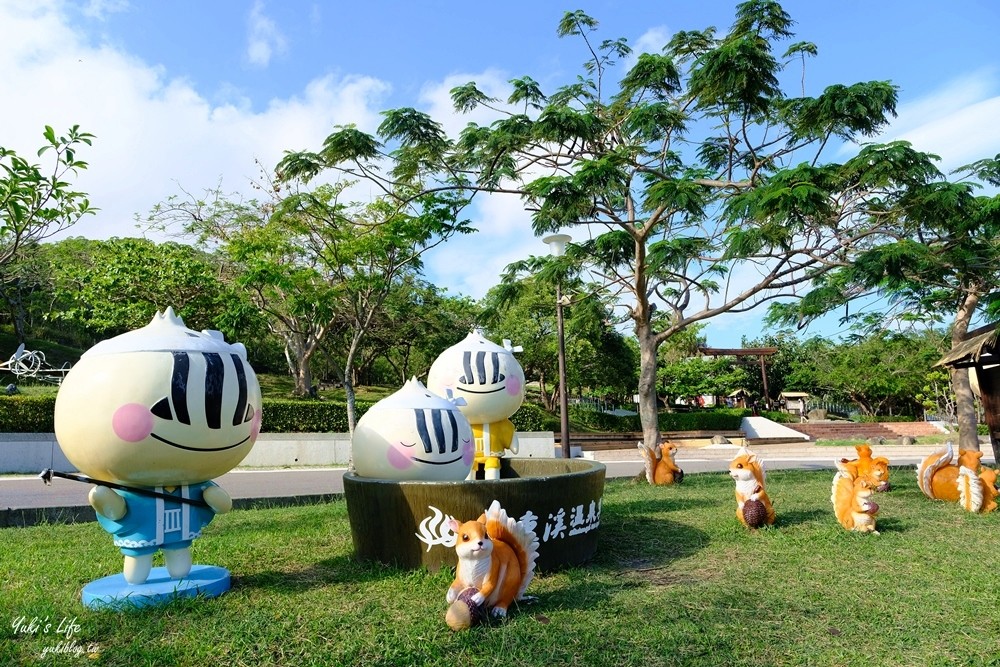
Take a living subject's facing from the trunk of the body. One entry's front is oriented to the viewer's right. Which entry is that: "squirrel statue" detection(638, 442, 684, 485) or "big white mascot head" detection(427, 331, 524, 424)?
the squirrel statue

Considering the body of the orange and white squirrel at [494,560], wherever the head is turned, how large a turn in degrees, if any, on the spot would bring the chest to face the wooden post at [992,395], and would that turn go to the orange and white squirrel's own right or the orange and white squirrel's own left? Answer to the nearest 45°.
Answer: approximately 180°

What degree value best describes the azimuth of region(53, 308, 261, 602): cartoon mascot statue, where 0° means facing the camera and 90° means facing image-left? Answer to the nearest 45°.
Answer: approximately 315°

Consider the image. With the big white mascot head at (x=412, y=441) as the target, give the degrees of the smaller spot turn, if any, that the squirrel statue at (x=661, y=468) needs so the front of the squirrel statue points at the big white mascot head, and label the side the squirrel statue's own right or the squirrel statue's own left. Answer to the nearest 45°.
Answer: approximately 90° to the squirrel statue's own right

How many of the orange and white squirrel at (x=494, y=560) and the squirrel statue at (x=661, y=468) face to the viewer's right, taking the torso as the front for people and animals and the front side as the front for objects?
1

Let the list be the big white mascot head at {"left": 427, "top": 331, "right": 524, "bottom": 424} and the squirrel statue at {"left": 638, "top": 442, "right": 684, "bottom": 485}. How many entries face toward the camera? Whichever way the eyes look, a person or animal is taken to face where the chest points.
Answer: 1

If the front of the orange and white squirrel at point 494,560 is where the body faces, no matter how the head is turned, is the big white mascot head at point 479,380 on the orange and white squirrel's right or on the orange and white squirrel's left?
on the orange and white squirrel's right

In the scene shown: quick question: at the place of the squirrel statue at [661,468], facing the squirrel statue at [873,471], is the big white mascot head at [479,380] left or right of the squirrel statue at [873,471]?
right

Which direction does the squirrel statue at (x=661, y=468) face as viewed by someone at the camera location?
facing to the right of the viewer
